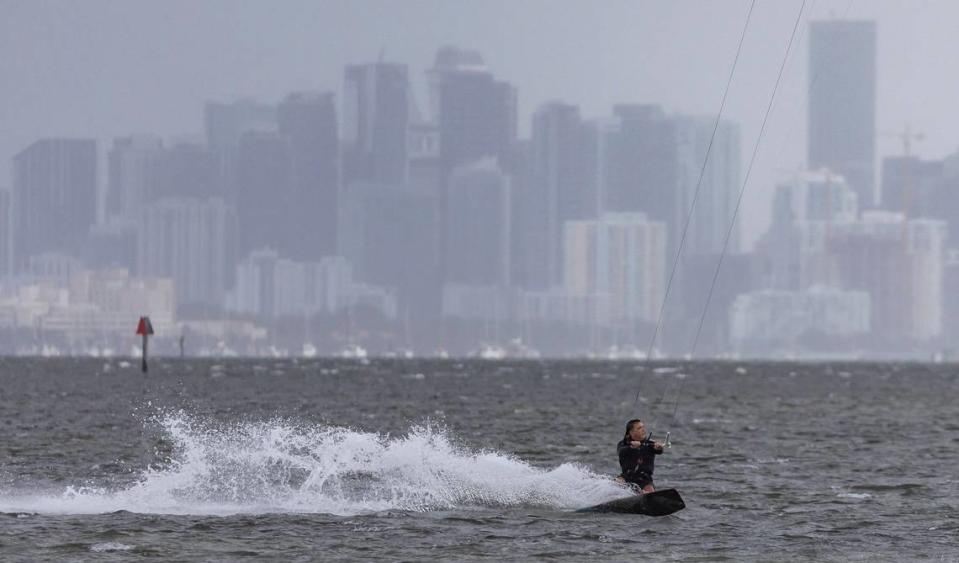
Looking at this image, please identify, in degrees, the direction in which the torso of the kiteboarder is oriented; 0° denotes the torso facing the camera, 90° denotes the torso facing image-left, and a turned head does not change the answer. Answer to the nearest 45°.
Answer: approximately 315°
